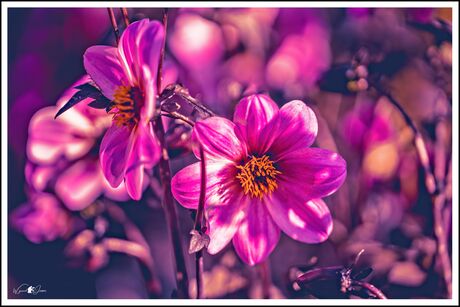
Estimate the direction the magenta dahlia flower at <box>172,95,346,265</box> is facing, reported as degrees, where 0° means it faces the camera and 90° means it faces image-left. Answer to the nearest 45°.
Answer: approximately 0°
